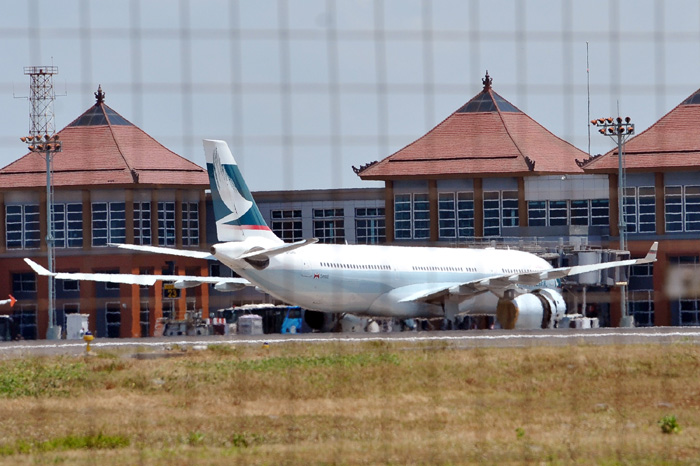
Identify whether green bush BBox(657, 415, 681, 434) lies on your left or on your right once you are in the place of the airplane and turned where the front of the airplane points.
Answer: on your right
